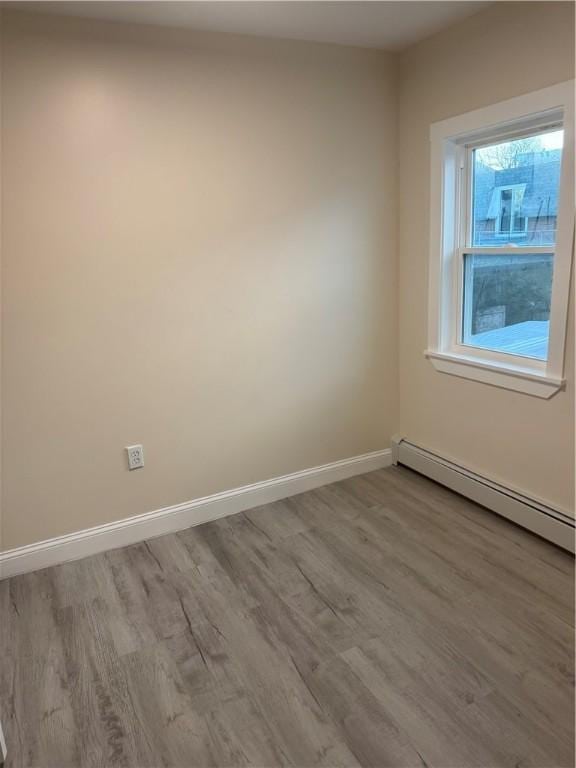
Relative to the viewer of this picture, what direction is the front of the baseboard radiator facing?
facing the viewer and to the left of the viewer

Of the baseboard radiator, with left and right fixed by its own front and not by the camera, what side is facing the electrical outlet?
front
